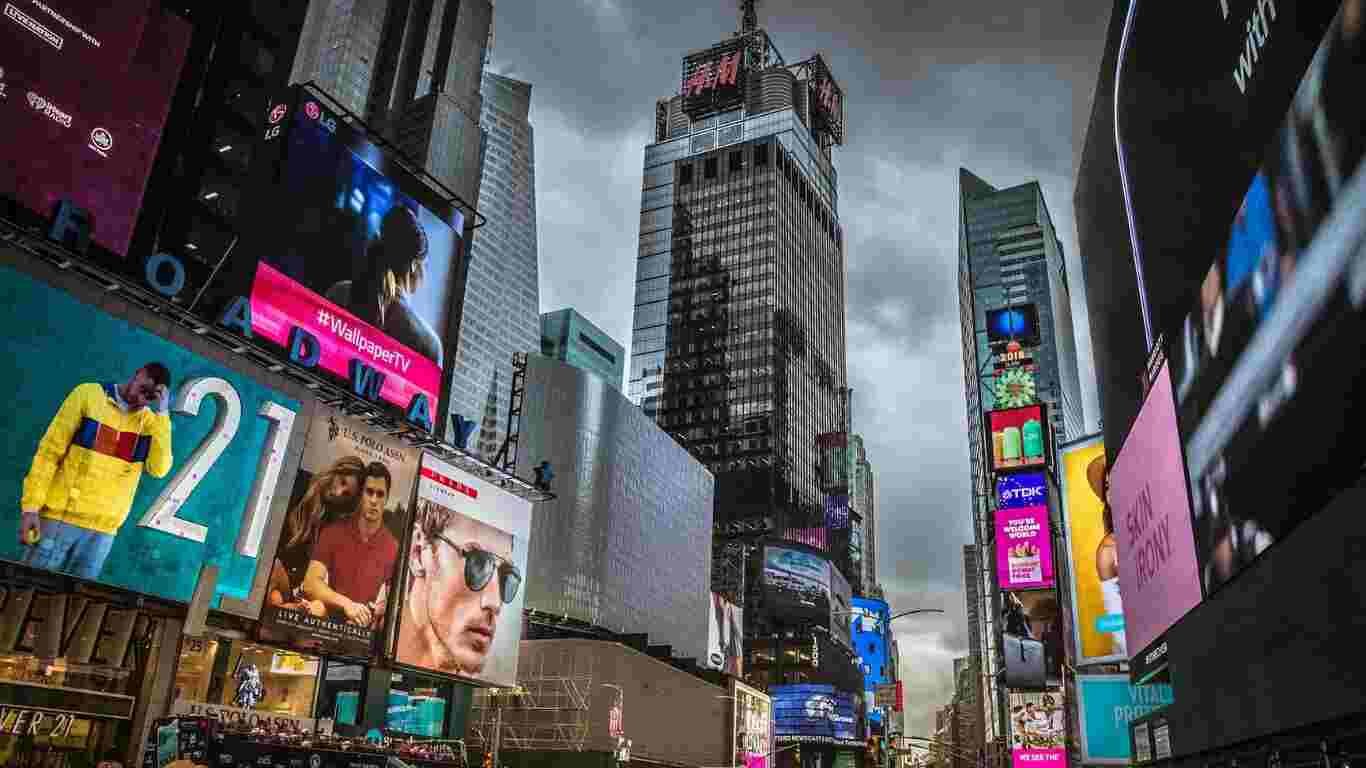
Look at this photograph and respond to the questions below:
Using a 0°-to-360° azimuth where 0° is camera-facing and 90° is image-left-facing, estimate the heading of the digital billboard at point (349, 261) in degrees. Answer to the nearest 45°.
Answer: approximately 315°

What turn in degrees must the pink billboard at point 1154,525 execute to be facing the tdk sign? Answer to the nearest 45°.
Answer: approximately 135° to its right
